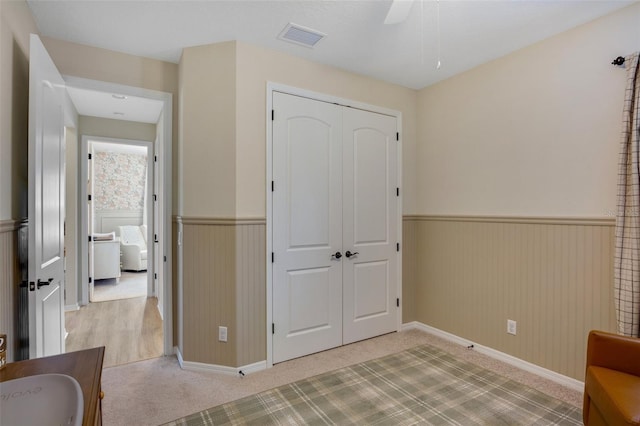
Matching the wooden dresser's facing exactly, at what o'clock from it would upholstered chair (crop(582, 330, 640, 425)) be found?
The upholstered chair is roughly at 1 o'clock from the wooden dresser.

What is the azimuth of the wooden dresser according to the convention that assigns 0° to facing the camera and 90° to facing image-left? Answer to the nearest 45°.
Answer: approximately 270°

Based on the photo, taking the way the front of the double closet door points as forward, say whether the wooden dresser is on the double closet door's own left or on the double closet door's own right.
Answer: on the double closet door's own right

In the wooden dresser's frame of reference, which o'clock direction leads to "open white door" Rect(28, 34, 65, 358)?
The open white door is roughly at 9 o'clock from the wooden dresser.

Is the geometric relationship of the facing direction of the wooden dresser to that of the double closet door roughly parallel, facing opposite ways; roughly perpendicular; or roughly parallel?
roughly perpendicular

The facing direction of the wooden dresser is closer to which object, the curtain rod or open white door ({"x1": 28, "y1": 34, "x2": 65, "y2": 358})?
the curtain rod

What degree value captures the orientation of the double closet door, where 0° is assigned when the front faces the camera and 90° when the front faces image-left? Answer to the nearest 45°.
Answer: approximately 315°

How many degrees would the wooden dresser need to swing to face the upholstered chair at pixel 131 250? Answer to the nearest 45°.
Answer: approximately 90° to its left

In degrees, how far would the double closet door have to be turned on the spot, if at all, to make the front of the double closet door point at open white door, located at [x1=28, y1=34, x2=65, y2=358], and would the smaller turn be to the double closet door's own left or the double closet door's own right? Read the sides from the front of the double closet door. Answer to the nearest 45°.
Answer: approximately 90° to the double closet door's own right

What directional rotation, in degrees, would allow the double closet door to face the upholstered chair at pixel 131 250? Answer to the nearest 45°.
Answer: approximately 180°
